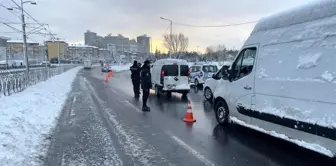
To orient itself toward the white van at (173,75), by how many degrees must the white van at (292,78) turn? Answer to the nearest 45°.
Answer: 0° — it already faces it

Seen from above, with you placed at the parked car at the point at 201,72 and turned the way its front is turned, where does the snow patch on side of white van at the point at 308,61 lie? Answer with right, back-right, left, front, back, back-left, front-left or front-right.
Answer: back-left

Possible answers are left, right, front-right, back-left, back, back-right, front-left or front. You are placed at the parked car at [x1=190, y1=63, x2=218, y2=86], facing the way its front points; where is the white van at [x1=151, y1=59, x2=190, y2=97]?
back-left
